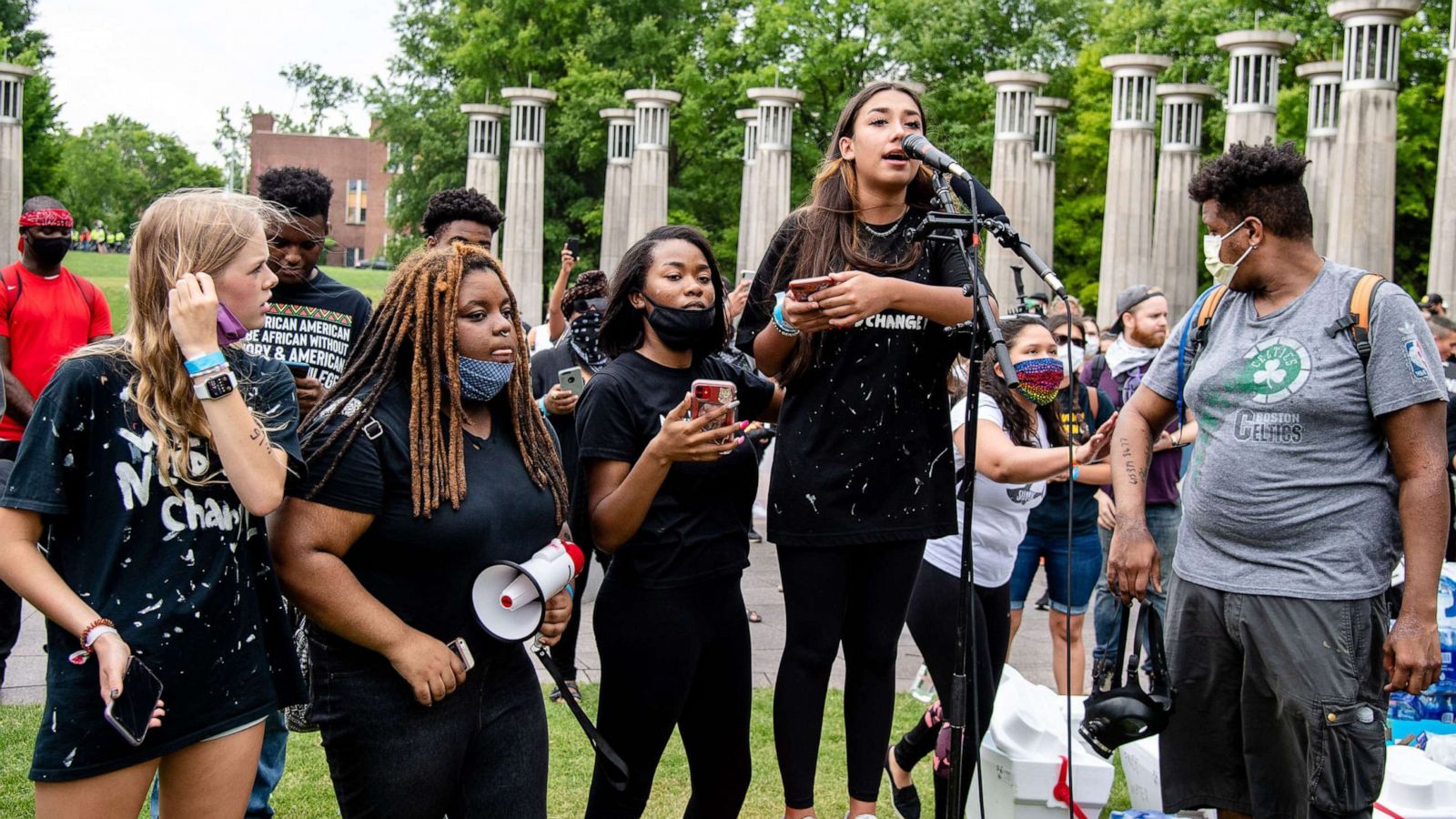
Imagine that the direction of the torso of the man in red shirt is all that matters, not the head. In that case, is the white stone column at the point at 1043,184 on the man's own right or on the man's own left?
on the man's own left

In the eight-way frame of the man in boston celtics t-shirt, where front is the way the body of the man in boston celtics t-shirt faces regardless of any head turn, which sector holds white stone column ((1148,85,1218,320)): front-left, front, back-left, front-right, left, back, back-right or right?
back-right

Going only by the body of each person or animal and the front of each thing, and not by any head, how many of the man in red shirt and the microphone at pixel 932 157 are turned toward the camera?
1

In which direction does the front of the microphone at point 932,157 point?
to the viewer's left

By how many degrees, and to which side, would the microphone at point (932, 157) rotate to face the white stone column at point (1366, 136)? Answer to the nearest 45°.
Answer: approximately 90° to its right

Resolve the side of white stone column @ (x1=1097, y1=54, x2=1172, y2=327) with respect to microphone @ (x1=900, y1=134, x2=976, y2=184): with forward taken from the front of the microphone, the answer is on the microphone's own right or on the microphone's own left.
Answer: on the microphone's own right

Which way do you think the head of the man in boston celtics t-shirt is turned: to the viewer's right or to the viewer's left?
to the viewer's left

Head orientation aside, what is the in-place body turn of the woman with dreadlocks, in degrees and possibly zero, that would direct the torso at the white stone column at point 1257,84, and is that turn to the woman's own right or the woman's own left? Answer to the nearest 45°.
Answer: approximately 90° to the woman's own left
